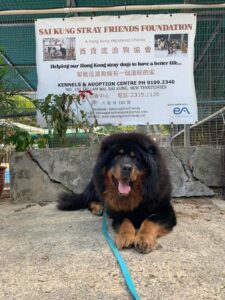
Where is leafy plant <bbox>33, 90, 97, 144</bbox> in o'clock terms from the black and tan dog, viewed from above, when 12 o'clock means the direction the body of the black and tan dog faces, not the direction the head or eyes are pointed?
The leafy plant is roughly at 5 o'clock from the black and tan dog.

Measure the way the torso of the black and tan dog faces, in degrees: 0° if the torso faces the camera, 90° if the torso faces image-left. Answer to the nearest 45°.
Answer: approximately 0°

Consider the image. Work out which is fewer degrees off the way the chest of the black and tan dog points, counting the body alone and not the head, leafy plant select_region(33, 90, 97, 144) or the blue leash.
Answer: the blue leash

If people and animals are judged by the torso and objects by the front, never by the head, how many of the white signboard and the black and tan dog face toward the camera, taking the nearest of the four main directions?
2

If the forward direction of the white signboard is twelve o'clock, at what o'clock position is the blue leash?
The blue leash is roughly at 12 o'clock from the white signboard.
